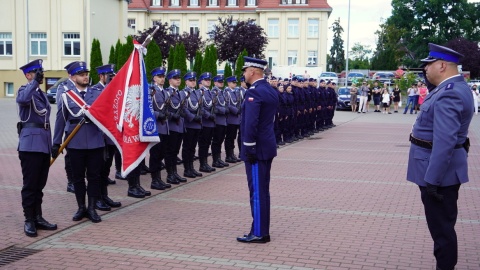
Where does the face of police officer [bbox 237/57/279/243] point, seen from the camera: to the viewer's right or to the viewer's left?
to the viewer's left

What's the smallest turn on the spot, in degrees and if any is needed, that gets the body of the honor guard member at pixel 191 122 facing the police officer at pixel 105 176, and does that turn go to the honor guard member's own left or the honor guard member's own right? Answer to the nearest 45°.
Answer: approximately 90° to the honor guard member's own right

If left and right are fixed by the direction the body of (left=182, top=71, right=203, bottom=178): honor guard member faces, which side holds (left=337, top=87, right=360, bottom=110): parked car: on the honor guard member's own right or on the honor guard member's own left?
on the honor guard member's own left

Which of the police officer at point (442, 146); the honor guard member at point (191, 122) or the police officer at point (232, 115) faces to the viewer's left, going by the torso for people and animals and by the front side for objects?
the police officer at point (442, 146)

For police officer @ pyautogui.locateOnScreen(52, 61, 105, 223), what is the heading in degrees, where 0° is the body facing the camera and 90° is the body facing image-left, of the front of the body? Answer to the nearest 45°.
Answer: approximately 0°

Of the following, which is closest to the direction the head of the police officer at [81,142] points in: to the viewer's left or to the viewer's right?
to the viewer's right

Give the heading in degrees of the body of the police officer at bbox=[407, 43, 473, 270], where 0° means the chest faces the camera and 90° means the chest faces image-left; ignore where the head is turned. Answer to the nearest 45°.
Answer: approximately 90°

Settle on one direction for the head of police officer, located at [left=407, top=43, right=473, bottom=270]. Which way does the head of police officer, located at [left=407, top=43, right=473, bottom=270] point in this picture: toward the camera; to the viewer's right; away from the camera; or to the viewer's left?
to the viewer's left

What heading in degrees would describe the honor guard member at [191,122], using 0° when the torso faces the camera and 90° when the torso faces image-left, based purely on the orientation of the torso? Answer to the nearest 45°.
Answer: approximately 315°

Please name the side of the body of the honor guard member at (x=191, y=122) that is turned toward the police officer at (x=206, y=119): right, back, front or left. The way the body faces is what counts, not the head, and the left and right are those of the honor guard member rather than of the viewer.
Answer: left
